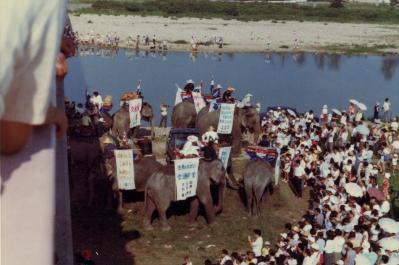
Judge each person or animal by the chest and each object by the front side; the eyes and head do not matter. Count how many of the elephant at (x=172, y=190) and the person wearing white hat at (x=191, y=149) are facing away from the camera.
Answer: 0

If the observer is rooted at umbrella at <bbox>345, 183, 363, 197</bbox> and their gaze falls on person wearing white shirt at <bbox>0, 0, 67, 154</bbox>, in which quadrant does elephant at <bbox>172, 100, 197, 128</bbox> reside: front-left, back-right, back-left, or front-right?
back-right
